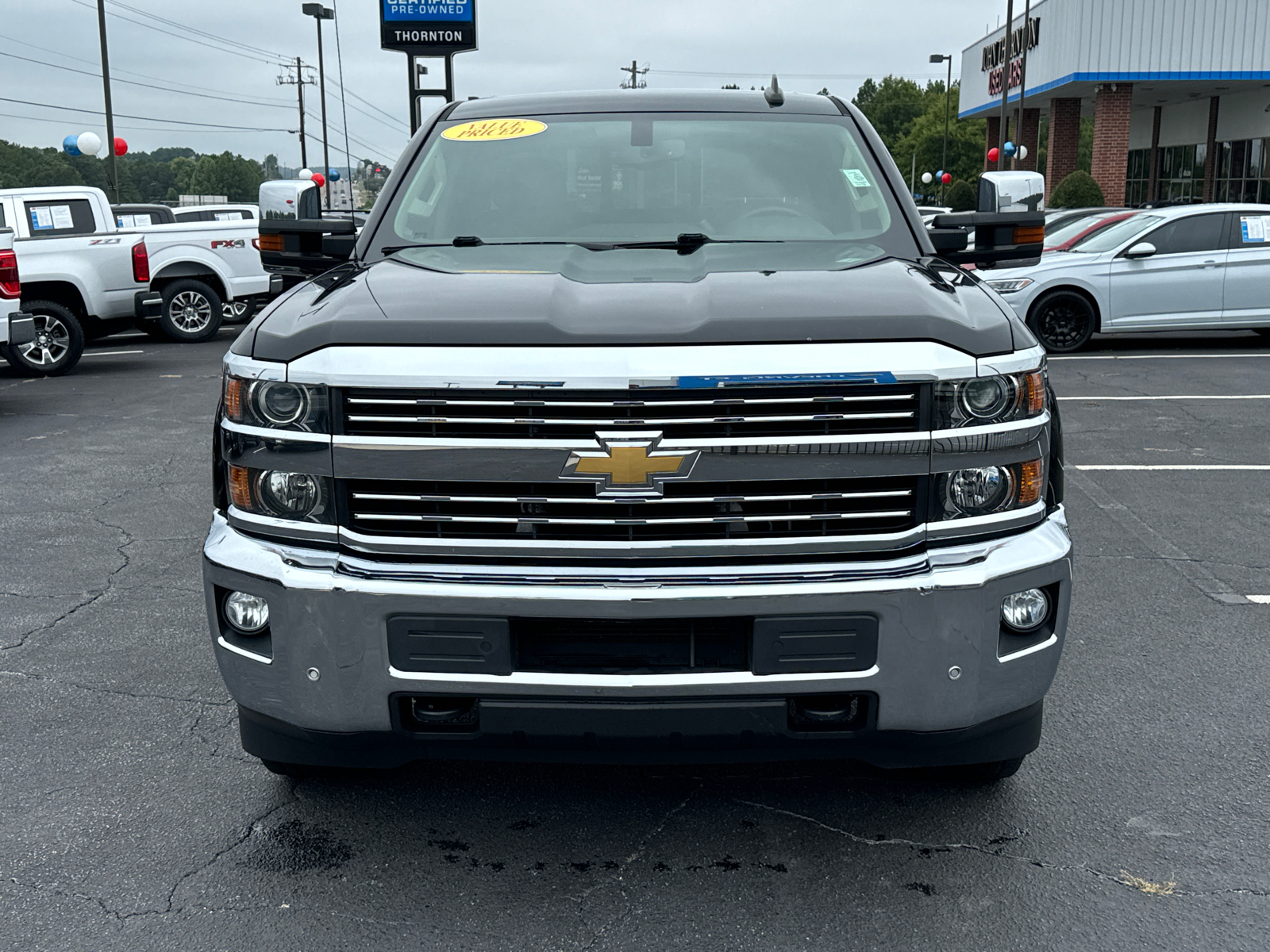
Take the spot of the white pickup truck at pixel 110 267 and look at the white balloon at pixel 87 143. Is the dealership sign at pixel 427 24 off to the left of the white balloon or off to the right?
right

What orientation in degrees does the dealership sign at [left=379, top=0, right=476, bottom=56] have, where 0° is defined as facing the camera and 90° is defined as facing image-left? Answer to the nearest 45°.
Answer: approximately 0°

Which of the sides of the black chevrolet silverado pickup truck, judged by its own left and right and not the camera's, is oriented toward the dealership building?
back

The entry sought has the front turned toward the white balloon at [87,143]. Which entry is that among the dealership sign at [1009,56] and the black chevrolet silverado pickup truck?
the dealership sign

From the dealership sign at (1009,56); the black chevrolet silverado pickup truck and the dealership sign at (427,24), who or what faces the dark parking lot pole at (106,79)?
the dealership sign at (1009,56)

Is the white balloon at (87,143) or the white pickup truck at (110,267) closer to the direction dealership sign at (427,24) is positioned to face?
the white pickup truck

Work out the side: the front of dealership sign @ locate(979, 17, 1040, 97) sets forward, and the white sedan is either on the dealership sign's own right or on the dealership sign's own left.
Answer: on the dealership sign's own left

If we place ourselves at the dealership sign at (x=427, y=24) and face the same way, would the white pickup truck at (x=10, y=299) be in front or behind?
in front

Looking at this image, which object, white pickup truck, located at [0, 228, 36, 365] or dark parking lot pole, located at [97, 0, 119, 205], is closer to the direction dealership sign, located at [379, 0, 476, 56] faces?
the white pickup truck

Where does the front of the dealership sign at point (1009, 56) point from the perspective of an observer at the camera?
facing the viewer and to the left of the viewer

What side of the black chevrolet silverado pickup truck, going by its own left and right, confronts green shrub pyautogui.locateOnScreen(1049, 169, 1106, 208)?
back
